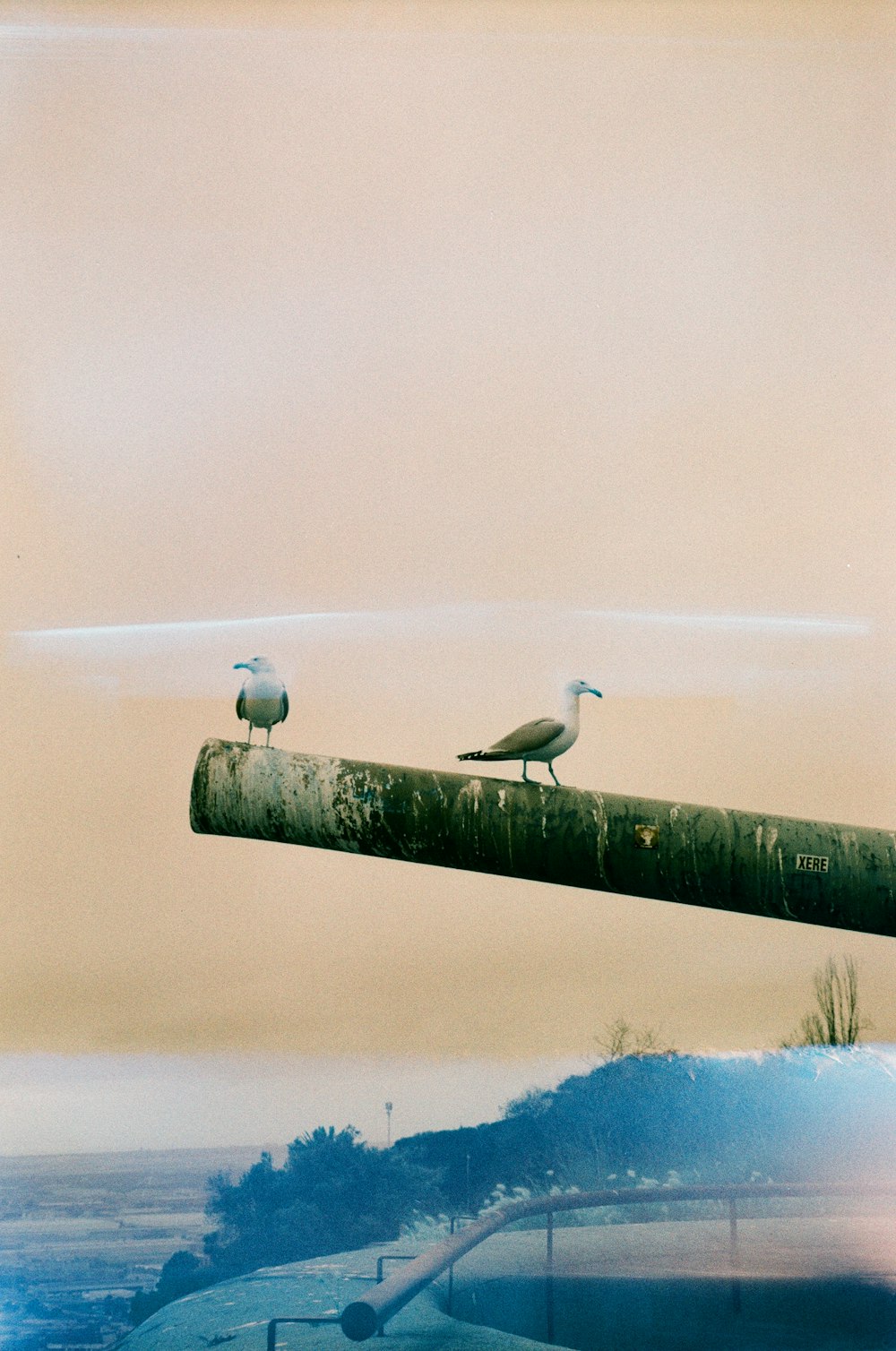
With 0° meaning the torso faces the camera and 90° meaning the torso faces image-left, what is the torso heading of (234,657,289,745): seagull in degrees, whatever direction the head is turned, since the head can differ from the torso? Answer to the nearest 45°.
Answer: approximately 0°

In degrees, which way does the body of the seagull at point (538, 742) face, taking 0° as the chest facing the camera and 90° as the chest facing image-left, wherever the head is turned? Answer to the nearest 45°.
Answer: approximately 270°

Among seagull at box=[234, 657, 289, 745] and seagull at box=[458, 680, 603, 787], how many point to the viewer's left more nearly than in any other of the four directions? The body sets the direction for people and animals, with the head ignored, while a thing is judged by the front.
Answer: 0

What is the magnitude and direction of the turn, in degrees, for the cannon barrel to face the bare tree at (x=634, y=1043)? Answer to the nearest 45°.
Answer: approximately 90° to its right

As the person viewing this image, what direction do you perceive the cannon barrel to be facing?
facing to the left of the viewer

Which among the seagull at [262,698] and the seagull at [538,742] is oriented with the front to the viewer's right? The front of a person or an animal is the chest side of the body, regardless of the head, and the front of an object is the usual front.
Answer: the seagull at [538,742]
